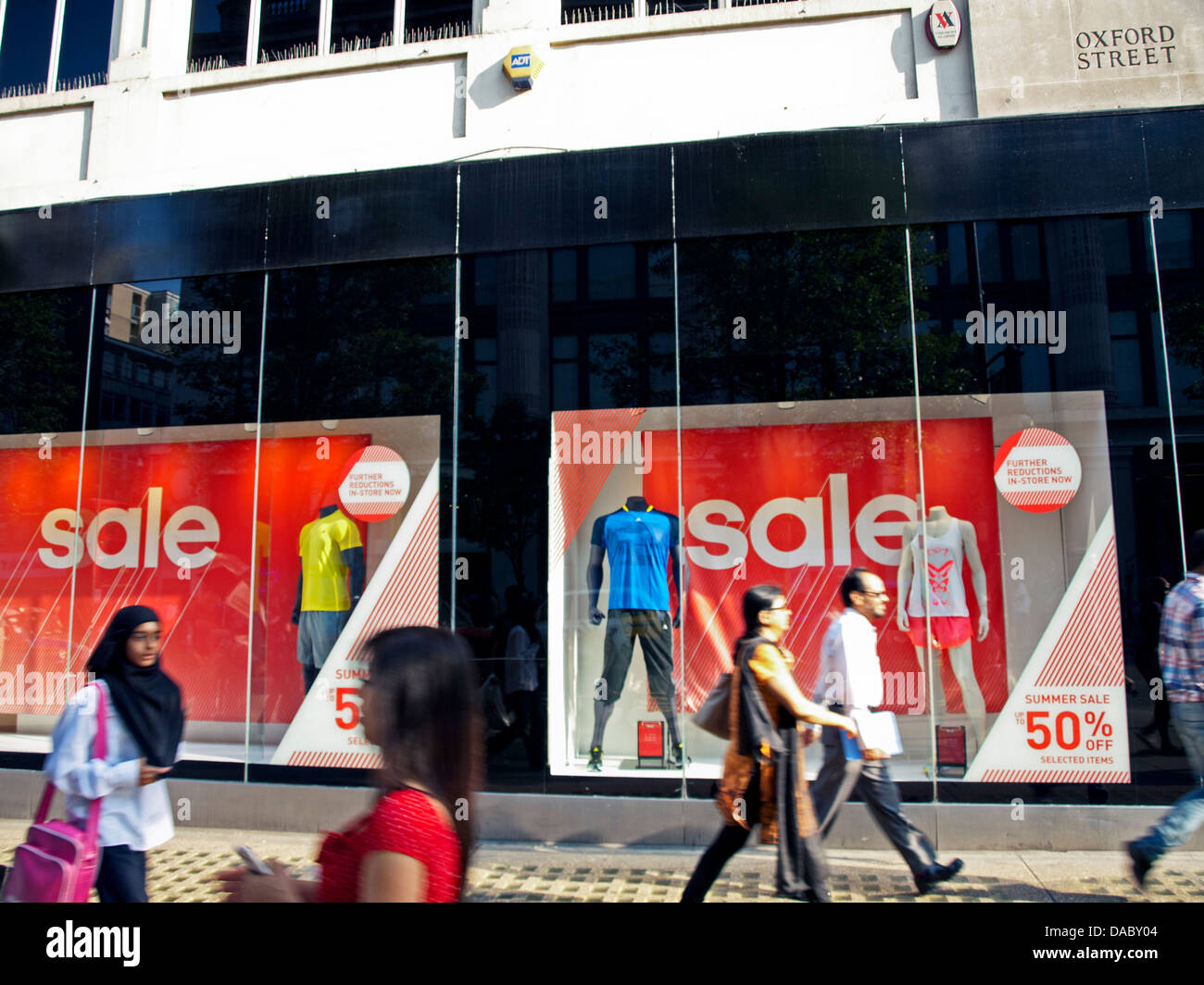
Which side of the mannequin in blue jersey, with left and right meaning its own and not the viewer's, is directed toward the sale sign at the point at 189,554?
right

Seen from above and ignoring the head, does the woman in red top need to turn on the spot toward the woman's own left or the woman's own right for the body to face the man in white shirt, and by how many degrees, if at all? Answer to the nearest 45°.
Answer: approximately 135° to the woman's own right

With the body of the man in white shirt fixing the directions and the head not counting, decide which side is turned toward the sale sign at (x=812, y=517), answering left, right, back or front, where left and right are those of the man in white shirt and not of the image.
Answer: left

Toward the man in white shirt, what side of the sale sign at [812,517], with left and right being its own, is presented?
front

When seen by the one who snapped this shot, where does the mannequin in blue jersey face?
facing the viewer

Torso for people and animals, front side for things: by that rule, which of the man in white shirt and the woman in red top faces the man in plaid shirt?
the man in white shirt

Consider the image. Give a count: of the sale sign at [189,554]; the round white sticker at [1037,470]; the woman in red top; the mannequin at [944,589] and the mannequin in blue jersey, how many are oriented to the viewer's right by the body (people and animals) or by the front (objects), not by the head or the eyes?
0

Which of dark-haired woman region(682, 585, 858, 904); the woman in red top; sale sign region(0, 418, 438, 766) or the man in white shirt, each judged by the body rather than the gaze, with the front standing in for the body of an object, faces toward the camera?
the sale sign

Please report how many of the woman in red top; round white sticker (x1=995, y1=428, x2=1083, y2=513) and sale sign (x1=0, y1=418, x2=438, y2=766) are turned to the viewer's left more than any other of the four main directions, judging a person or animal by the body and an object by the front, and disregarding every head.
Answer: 1

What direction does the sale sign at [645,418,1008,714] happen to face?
toward the camera

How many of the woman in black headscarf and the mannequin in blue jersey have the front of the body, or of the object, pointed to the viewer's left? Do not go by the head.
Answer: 0

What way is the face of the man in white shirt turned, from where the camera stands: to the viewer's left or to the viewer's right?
to the viewer's right

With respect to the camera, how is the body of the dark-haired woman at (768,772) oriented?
to the viewer's right

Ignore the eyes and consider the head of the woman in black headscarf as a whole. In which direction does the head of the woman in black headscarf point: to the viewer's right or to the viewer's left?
to the viewer's right

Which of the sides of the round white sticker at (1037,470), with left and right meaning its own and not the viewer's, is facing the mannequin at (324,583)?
right

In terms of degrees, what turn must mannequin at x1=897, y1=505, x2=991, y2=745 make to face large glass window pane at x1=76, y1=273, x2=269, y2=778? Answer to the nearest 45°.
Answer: approximately 90° to its right

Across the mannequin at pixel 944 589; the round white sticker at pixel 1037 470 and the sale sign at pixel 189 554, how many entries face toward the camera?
3

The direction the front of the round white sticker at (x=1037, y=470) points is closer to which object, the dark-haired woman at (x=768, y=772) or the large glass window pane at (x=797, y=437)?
the dark-haired woman

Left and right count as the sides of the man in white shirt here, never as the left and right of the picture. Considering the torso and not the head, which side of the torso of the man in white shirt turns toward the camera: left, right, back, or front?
right

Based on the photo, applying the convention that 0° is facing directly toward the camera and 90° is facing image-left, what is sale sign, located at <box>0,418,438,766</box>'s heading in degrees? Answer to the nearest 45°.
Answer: approximately 0°
